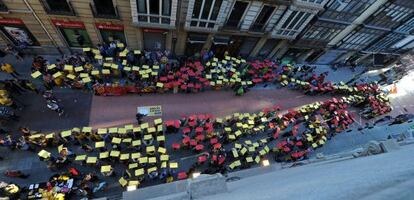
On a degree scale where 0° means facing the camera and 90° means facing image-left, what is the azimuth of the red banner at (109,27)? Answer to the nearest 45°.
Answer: approximately 0°

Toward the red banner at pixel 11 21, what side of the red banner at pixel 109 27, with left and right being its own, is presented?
right

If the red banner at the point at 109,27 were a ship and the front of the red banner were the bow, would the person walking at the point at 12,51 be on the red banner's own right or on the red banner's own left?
on the red banner's own right
